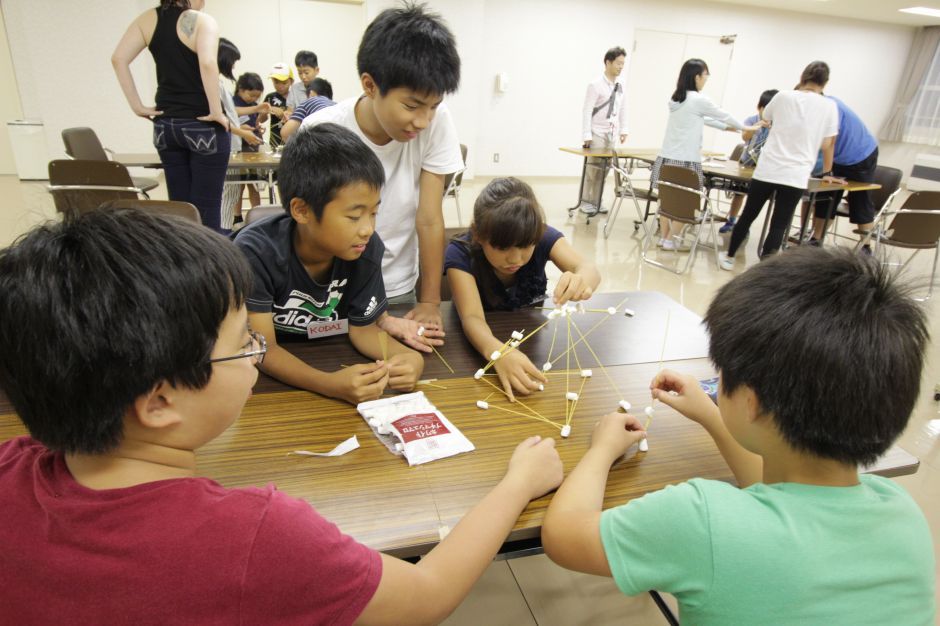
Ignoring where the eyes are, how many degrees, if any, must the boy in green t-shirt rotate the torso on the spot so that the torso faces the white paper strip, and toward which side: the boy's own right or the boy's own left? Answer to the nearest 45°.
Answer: approximately 45° to the boy's own left

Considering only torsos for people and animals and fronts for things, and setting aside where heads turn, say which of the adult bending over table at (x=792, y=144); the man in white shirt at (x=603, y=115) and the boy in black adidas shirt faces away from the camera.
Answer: the adult bending over table

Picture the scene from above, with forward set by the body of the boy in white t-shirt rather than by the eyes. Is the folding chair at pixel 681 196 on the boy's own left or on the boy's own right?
on the boy's own left

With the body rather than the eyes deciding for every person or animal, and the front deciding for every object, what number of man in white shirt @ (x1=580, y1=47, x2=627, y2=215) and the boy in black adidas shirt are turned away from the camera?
0

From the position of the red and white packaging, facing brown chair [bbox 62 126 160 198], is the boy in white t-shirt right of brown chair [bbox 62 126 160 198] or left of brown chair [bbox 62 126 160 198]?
right

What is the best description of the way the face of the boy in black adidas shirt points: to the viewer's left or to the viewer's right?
to the viewer's right

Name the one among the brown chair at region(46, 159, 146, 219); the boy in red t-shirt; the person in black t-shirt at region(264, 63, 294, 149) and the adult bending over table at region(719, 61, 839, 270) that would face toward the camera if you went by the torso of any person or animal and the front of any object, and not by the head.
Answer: the person in black t-shirt

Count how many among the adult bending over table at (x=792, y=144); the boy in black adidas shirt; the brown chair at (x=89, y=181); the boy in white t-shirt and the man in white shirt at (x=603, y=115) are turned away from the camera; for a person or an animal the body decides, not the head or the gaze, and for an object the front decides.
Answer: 2

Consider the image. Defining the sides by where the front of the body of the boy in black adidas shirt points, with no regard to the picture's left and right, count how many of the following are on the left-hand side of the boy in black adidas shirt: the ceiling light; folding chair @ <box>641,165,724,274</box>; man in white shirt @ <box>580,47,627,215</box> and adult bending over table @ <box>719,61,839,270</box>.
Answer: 4

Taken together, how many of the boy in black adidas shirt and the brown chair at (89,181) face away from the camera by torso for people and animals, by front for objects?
1

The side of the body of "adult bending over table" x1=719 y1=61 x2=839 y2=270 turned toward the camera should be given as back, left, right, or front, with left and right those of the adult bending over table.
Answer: back
